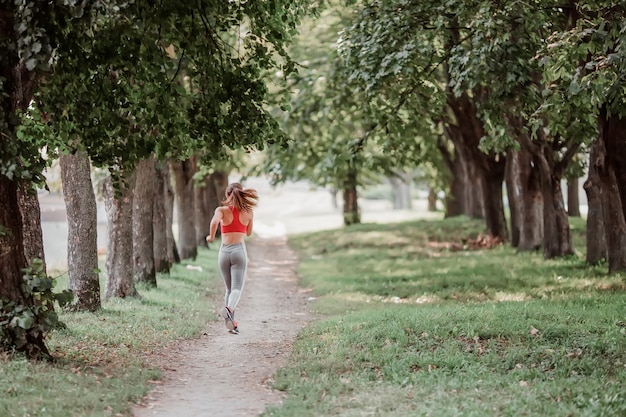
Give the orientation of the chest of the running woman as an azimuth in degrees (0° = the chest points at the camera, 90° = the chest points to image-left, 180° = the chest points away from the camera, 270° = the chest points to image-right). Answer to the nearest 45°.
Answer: approximately 180°

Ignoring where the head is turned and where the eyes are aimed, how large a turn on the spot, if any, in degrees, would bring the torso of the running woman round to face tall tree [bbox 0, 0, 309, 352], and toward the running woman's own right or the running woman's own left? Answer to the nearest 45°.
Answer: approximately 135° to the running woman's own left

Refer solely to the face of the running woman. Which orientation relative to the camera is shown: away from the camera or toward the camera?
away from the camera
